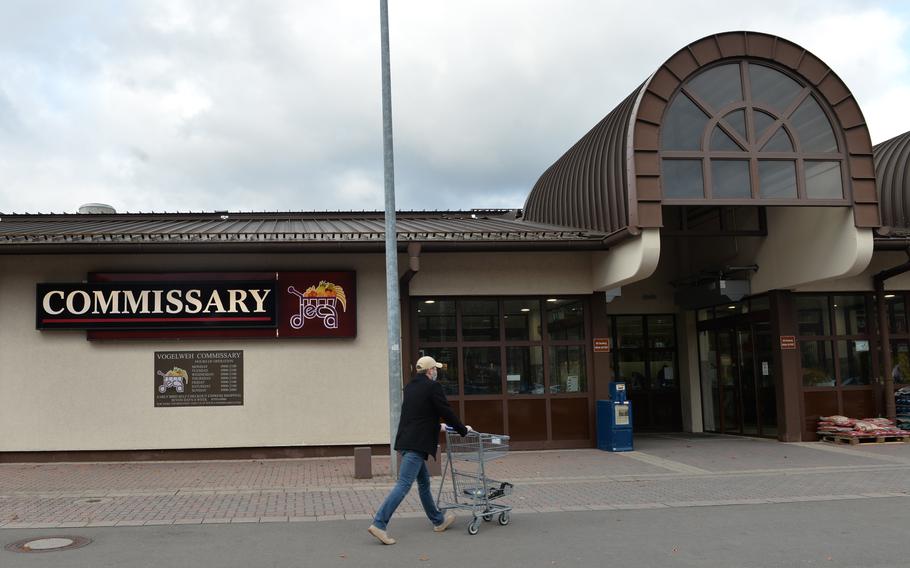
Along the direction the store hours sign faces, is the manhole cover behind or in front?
in front

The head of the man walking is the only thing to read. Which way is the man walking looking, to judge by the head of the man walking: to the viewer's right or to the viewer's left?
to the viewer's right

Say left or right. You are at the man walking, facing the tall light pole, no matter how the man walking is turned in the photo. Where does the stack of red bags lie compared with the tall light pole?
right

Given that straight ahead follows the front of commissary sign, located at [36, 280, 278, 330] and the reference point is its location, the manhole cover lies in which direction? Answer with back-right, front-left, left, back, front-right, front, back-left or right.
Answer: front

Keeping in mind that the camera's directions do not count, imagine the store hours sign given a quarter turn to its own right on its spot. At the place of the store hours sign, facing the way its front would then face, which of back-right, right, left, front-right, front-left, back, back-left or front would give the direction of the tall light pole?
back-left

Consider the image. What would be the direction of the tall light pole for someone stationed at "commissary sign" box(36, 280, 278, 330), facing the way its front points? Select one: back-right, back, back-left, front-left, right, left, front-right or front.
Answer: front-left

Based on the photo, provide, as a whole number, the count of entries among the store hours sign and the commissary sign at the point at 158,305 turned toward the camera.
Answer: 2

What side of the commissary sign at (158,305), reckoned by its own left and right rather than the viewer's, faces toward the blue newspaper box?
left

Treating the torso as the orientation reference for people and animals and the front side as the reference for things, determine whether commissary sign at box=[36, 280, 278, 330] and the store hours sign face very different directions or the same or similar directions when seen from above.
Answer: same or similar directions

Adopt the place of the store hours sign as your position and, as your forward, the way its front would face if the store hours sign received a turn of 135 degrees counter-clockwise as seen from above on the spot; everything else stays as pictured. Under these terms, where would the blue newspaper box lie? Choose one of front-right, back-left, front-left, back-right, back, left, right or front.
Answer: front-right

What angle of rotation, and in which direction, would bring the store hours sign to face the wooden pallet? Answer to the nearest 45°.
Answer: approximately 90° to its left

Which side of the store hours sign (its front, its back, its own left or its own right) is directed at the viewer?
front
